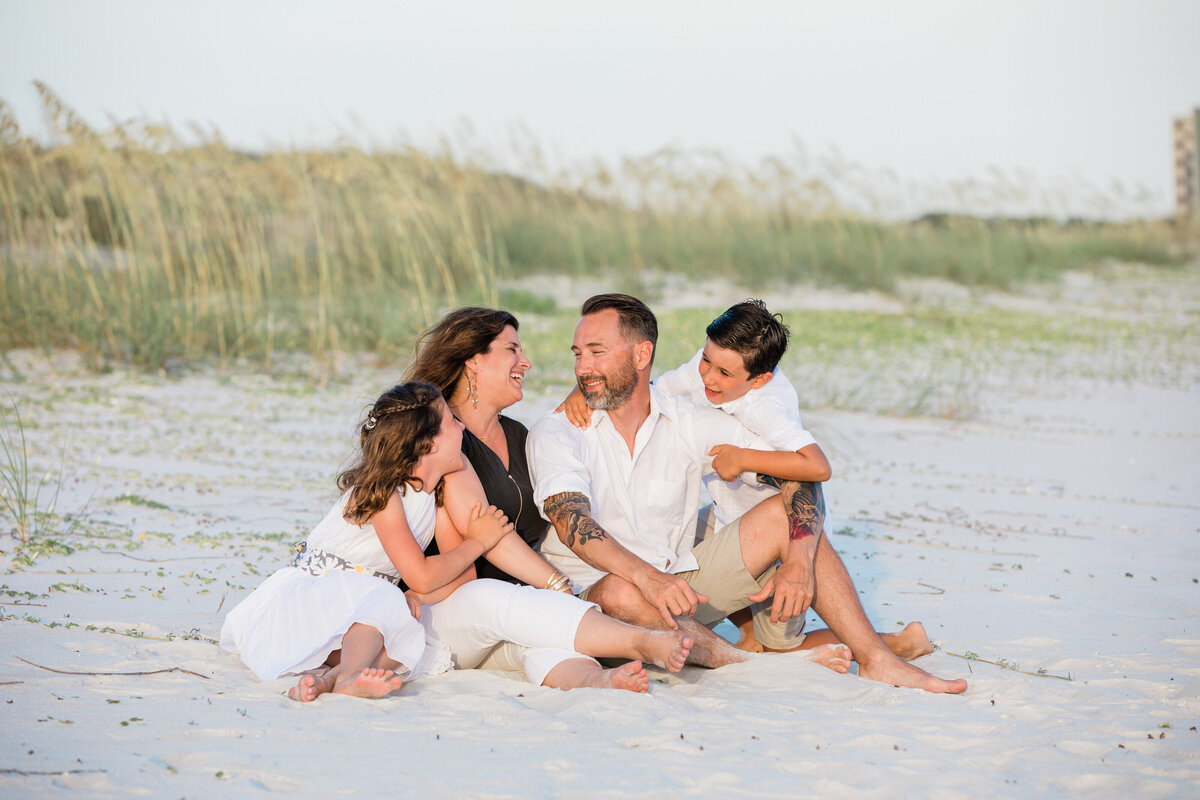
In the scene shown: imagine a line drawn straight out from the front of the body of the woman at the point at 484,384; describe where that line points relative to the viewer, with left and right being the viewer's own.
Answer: facing the viewer and to the right of the viewer

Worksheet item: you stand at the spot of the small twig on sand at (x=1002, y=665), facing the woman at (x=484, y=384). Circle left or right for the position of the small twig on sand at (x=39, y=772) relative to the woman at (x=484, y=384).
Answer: left

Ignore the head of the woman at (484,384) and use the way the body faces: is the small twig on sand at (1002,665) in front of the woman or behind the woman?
in front

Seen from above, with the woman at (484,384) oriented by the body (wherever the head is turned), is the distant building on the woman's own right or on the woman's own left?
on the woman's own left
